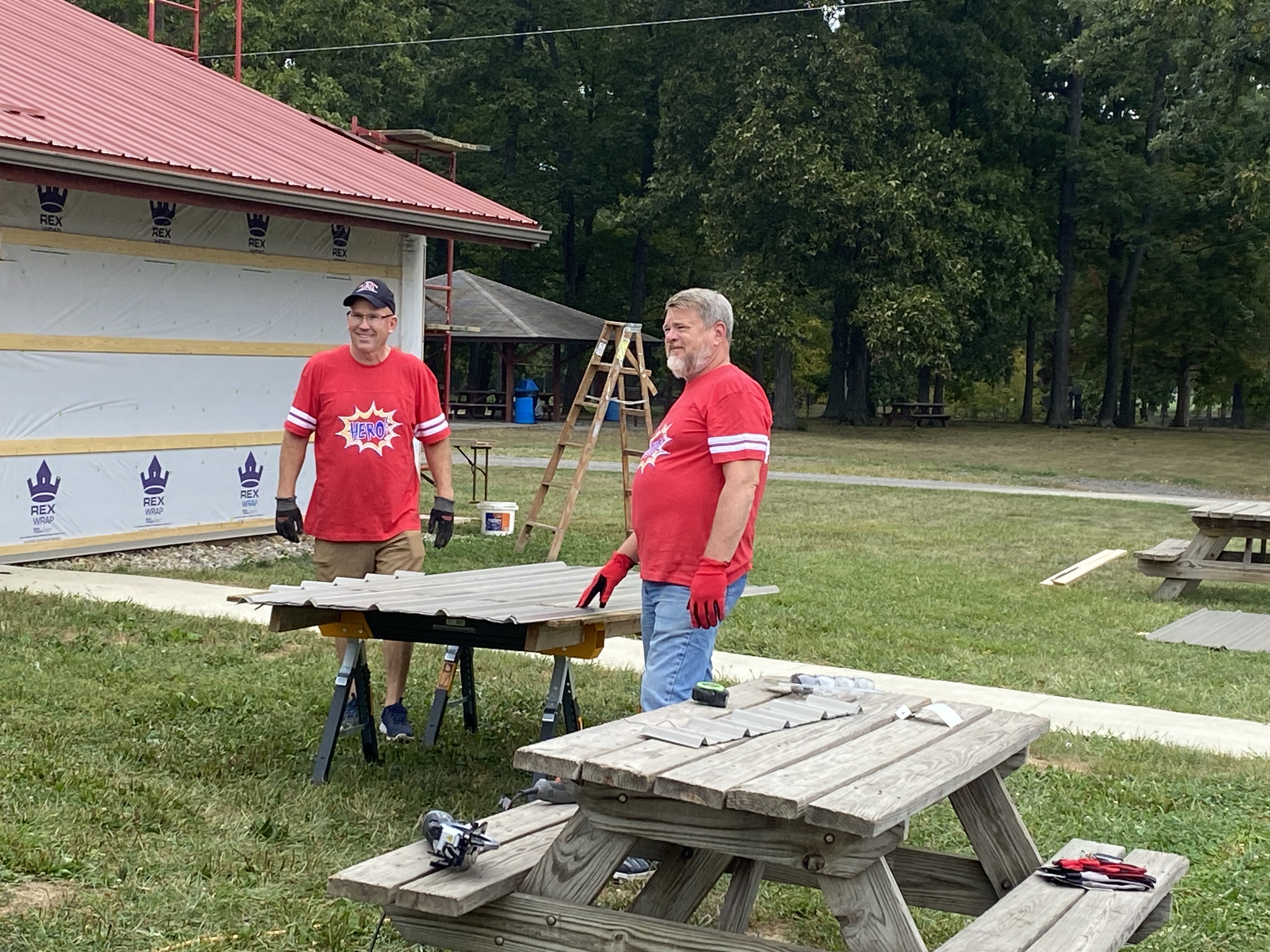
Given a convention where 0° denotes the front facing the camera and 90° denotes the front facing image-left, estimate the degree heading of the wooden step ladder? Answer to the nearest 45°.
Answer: approximately 45°

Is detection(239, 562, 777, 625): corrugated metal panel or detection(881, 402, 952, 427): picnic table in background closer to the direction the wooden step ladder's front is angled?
the corrugated metal panel

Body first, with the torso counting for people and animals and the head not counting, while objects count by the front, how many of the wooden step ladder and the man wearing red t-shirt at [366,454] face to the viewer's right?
0

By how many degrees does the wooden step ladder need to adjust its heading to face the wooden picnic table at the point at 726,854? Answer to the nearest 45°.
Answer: approximately 45° to its left

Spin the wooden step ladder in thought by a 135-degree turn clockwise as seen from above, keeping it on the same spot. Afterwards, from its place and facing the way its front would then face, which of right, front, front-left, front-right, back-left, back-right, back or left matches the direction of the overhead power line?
front

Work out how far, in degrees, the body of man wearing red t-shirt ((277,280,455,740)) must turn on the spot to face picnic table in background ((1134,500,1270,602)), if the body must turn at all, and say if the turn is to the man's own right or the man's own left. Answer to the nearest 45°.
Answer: approximately 135° to the man's own left

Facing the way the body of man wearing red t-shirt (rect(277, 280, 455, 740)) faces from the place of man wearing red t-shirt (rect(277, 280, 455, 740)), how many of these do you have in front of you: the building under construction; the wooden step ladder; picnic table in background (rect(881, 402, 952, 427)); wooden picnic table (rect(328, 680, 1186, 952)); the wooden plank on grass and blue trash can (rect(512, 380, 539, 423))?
1

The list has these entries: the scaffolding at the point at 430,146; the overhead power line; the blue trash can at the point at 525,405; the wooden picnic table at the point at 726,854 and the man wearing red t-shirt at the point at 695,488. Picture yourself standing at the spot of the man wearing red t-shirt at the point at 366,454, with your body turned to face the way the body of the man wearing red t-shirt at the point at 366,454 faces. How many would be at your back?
3

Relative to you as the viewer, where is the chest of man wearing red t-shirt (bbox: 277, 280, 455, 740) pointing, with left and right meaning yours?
facing the viewer

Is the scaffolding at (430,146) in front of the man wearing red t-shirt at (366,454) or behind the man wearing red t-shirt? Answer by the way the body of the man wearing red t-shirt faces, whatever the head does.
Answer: behind

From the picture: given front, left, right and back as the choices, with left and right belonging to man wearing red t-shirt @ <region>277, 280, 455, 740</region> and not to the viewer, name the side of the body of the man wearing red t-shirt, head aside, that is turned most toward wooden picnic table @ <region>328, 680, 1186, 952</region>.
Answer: front

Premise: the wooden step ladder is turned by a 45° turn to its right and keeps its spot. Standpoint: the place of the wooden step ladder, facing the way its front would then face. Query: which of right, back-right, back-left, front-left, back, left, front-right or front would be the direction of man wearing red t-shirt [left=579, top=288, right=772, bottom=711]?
left

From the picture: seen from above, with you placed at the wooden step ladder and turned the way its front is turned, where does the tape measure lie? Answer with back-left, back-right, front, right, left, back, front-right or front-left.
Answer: front-left

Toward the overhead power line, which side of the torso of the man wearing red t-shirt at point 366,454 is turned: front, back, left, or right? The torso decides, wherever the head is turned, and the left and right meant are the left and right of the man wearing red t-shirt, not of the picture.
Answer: back

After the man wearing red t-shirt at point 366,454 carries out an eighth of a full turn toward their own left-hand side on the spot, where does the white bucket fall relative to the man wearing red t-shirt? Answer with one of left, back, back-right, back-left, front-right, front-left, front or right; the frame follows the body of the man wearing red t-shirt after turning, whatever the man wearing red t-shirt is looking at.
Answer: back-left
